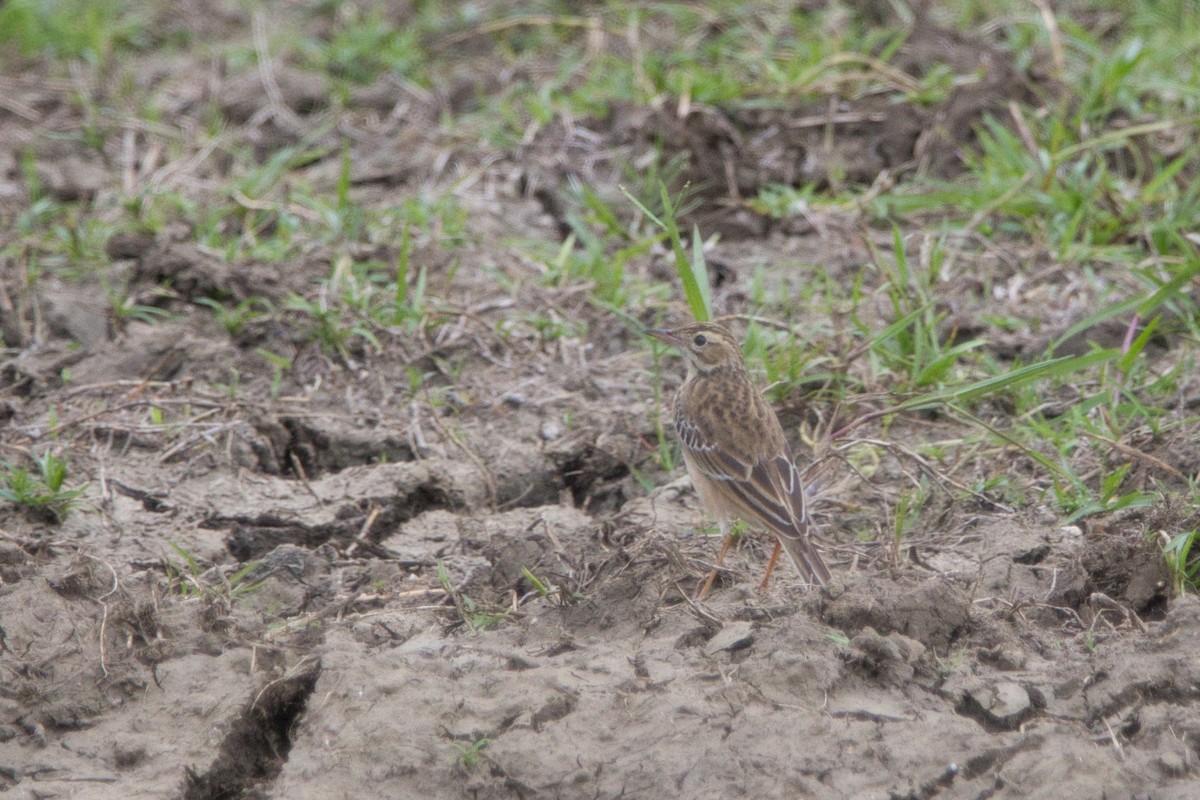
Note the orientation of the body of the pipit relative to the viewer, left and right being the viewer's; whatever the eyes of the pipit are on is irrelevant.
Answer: facing away from the viewer and to the left of the viewer

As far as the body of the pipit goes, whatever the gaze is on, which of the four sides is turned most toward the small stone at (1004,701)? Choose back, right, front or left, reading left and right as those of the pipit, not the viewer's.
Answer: back

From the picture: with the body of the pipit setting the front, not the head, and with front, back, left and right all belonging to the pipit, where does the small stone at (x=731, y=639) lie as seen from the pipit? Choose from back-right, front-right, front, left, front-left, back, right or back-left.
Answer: back-left
